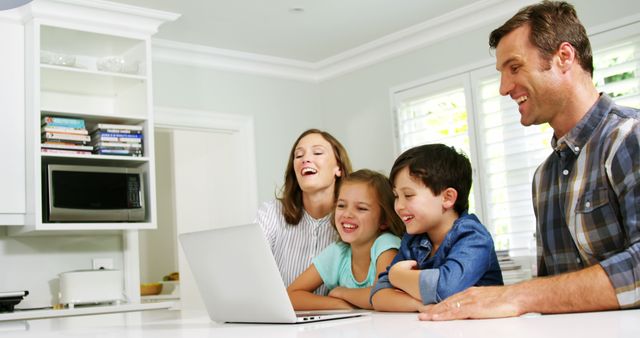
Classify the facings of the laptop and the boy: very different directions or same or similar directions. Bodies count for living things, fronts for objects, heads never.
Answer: very different directions

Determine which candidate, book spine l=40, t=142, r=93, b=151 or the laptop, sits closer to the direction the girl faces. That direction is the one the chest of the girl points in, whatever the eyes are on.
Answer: the laptop

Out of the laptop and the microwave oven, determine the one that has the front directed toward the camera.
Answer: the microwave oven

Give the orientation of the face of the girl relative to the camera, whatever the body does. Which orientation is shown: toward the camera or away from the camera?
toward the camera

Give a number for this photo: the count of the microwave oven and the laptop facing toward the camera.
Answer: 1

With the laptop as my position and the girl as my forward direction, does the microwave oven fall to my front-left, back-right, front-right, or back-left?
front-left

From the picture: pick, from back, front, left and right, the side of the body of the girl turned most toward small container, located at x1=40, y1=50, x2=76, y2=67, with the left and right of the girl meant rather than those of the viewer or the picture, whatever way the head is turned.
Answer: right

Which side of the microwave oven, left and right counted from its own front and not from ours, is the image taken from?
front

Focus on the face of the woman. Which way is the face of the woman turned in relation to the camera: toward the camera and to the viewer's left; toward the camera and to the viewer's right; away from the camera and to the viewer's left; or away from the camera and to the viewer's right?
toward the camera and to the viewer's left

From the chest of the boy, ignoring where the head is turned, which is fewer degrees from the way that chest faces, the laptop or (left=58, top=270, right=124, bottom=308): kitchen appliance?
the laptop

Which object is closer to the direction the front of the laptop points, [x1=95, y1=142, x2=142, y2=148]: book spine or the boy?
the boy
